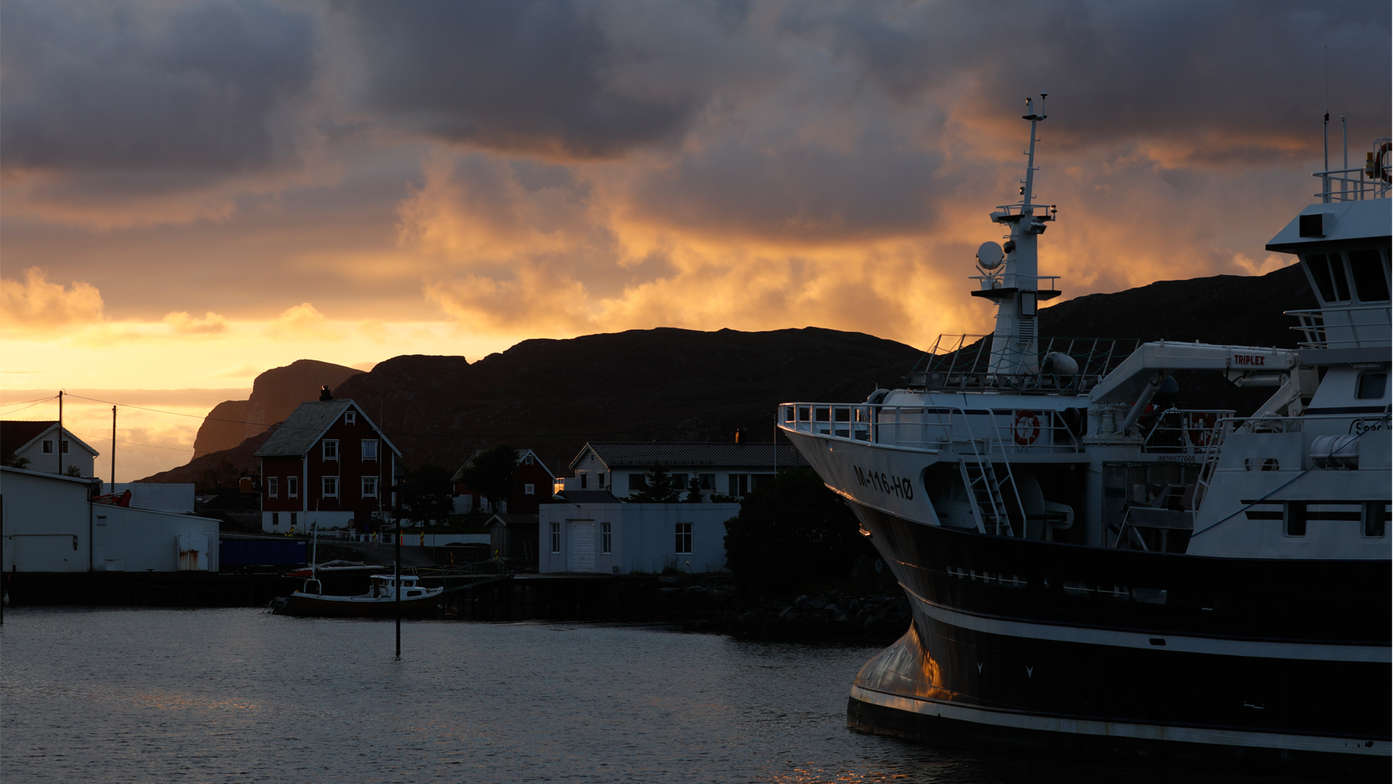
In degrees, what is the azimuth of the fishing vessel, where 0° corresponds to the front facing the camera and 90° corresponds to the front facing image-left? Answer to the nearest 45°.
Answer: approximately 90°
